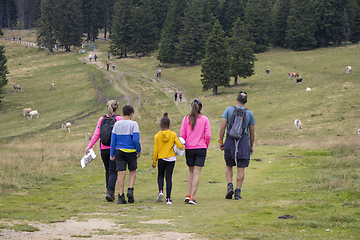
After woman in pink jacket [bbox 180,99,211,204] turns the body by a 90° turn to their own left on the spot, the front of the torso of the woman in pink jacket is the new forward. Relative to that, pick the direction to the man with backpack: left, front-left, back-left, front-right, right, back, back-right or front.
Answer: back

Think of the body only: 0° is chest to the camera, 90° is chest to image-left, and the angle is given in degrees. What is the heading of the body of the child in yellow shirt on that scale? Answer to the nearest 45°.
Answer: approximately 180°

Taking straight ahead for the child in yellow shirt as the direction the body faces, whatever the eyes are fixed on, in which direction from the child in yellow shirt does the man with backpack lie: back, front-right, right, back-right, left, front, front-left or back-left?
right

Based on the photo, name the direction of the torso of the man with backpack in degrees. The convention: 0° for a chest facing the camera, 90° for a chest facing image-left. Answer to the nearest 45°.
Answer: approximately 180°

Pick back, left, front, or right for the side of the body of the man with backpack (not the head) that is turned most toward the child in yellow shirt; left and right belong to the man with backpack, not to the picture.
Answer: left

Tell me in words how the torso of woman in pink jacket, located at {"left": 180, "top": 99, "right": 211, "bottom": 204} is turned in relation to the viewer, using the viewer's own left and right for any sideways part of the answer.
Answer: facing away from the viewer

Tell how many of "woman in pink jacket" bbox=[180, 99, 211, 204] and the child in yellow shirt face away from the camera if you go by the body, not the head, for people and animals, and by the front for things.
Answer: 2
